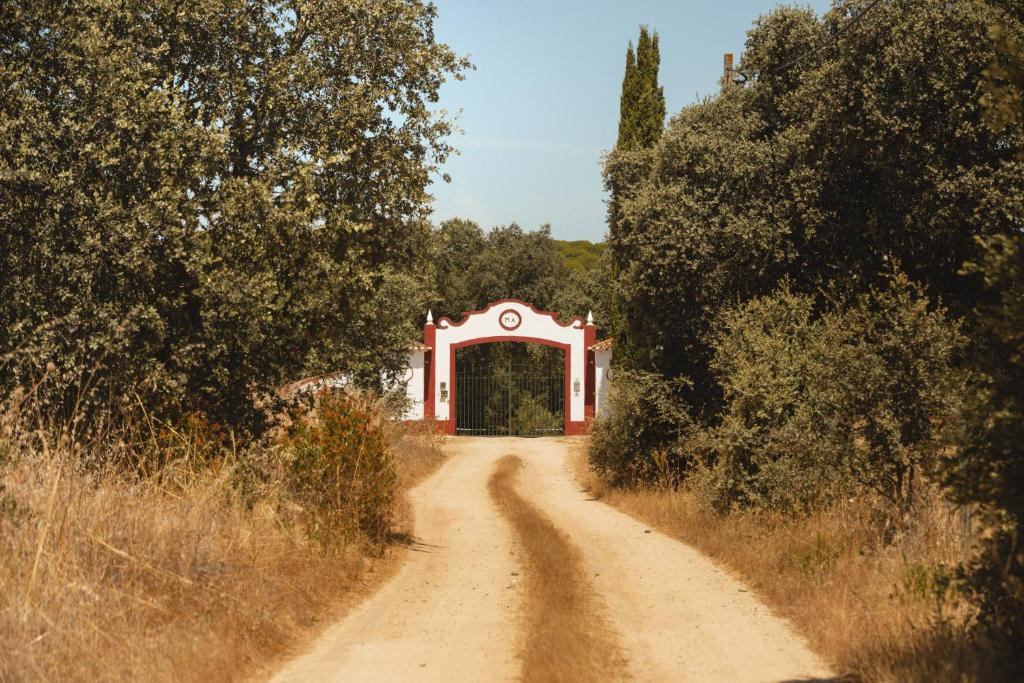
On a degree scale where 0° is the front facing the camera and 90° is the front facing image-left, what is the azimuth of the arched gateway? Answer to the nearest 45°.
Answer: approximately 0°

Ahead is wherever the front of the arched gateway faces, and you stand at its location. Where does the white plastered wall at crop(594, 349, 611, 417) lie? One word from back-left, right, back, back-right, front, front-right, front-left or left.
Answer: left

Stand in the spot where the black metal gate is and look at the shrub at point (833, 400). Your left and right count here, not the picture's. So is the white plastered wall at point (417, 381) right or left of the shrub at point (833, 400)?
right

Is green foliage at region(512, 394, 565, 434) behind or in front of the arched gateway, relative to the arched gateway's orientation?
behind

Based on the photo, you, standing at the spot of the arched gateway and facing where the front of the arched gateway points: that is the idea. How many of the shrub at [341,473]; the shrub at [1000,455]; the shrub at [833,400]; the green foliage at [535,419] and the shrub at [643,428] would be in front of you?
4

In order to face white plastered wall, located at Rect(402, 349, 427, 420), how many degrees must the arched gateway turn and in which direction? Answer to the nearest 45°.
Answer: approximately 90° to its right

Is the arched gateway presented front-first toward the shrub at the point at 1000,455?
yes

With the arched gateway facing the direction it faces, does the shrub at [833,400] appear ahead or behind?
ahead

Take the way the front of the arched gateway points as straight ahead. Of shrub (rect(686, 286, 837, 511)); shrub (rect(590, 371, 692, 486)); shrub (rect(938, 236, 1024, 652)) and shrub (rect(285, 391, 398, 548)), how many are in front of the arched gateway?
4

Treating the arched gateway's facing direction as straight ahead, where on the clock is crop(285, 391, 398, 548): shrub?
The shrub is roughly at 12 o'clock from the arched gateway.
